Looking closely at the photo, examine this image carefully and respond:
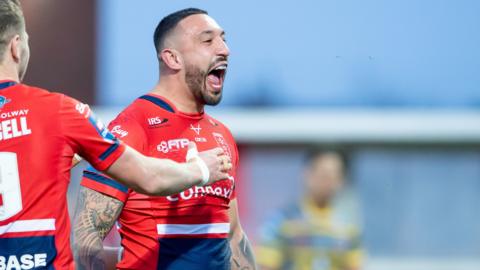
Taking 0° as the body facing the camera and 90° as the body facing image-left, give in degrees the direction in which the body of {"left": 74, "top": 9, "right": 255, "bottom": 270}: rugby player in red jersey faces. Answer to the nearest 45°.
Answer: approximately 315°

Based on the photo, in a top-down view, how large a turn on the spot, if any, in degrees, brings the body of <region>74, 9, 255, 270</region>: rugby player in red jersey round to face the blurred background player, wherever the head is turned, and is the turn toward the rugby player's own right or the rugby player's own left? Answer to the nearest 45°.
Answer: approximately 90° to the rugby player's own left

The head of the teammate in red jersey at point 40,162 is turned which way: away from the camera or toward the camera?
away from the camera

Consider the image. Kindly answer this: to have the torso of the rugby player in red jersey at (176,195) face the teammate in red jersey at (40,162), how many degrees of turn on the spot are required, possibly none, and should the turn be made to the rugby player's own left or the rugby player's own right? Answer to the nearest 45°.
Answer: approximately 90° to the rugby player's own right
